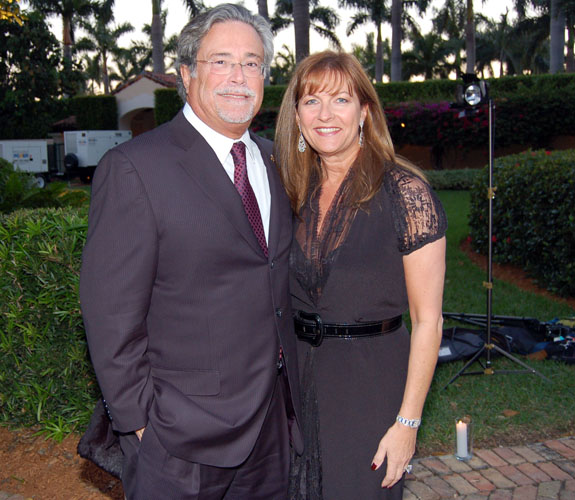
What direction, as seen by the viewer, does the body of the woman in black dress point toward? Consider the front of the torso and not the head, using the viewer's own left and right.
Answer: facing the viewer and to the left of the viewer

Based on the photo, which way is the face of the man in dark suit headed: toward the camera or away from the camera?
toward the camera

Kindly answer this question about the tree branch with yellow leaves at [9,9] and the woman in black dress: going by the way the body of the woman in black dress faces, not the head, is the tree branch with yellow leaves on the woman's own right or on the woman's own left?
on the woman's own right

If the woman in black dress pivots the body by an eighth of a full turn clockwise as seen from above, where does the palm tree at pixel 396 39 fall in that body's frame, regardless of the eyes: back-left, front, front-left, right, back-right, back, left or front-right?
right

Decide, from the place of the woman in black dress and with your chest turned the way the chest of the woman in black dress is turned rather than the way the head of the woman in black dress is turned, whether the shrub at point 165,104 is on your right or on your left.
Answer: on your right

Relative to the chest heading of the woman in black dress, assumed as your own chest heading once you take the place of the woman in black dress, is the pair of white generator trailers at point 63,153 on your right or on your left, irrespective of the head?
on your right

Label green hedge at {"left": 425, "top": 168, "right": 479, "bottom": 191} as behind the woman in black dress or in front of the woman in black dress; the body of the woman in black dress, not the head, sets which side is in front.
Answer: behind
